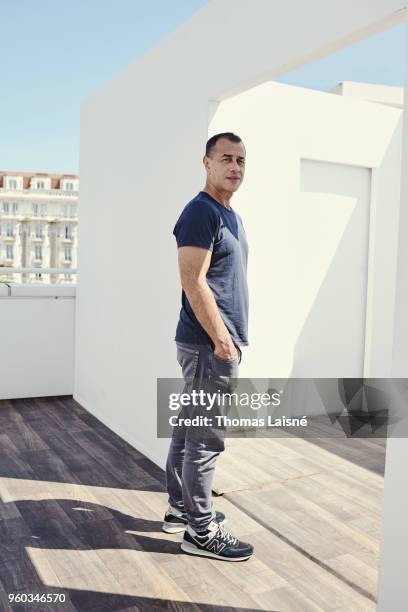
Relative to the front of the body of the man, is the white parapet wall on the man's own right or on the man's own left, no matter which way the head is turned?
on the man's own left

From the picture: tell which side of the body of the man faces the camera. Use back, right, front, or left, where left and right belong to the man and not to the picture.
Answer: right
